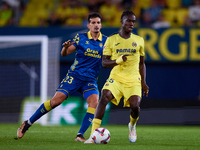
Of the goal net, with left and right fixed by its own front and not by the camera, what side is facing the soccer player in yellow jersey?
front

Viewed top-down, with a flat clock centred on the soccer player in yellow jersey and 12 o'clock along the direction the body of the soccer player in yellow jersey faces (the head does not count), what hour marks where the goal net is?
The goal net is roughly at 5 o'clock from the soccer player in yellow jersey.

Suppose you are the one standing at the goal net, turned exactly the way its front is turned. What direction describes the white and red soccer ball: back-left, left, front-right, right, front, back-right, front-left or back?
front

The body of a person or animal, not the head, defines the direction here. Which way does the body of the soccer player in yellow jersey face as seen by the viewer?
toward the camera
